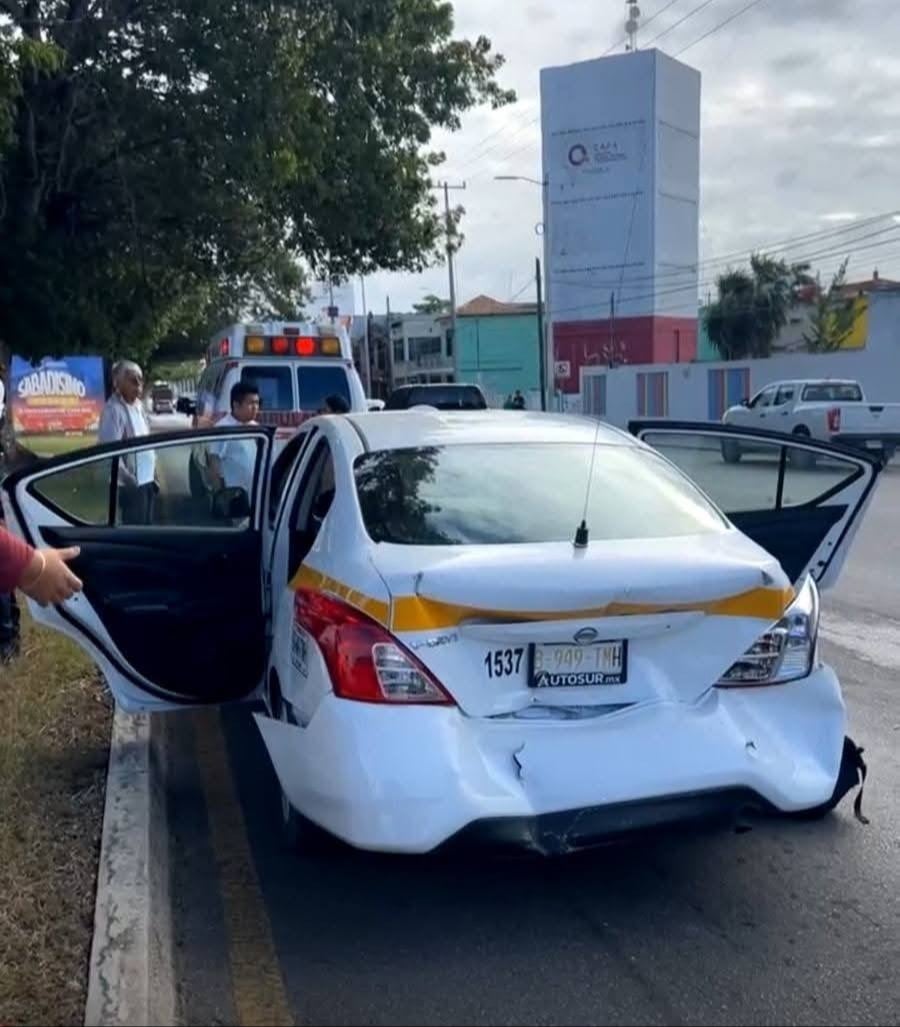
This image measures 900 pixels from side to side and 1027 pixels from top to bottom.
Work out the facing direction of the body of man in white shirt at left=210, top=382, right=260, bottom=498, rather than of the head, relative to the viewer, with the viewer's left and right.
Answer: facing the viewer and to the right of the viewer

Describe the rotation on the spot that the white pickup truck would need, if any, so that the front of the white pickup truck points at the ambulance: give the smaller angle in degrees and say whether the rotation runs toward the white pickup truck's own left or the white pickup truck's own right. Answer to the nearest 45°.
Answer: approximately 90° to the white pickup truck's own left

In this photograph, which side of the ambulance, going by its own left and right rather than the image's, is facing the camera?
back

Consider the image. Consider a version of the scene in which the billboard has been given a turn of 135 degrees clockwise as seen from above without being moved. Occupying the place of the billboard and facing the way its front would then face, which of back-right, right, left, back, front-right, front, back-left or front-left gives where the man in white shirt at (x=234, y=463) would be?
back-left

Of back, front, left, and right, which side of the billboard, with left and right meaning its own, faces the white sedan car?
front

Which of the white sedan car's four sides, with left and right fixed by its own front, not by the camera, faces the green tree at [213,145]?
front

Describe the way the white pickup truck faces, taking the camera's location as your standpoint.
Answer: facing away from the viewer and to the left of the viewer

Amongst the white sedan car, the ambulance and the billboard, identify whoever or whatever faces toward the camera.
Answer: the billboard

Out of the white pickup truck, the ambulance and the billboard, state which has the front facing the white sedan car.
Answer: the billboard

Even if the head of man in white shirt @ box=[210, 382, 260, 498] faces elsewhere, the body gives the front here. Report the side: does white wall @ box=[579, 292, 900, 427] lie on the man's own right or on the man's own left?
on the man's own left

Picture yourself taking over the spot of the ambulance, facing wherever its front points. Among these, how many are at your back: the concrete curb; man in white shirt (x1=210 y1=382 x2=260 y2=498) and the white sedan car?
3

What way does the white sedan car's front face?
away from the camera

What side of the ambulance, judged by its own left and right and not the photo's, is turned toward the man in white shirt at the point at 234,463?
back

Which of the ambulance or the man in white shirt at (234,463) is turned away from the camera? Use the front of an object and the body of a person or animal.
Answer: the ambulance

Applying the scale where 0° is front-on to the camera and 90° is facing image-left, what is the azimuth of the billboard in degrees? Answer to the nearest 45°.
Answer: approximately 0°

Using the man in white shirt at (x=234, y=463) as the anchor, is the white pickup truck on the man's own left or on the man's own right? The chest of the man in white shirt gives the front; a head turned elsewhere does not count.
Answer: on the man's own left
